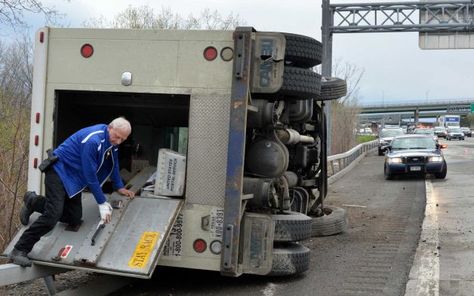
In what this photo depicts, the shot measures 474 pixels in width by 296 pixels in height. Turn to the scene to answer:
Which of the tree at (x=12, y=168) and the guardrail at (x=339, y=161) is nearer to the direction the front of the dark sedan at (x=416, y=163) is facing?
the tree

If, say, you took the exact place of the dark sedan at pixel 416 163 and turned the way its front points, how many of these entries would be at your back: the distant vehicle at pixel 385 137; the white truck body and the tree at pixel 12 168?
1

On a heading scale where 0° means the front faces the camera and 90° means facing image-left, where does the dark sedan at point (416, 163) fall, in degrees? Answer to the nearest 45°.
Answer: approximately 0°

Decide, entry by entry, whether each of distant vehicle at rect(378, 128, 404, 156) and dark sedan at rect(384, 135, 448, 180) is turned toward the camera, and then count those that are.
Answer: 2

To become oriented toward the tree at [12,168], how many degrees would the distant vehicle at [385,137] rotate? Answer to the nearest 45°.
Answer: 0° — it already faces it

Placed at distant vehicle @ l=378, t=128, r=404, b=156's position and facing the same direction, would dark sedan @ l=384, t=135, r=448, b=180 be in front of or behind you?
in front

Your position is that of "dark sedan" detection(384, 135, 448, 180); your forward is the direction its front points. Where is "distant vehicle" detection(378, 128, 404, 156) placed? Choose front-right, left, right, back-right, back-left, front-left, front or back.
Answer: back

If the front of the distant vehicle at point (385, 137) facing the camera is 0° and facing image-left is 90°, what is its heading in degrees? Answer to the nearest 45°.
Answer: approximately 0°

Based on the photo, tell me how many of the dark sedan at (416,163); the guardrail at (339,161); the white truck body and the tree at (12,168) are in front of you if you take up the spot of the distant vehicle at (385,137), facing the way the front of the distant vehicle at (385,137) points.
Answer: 4

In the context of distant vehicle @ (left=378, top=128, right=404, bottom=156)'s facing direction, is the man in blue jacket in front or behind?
in front

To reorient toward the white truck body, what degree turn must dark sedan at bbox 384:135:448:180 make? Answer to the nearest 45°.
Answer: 0° — it already faces it

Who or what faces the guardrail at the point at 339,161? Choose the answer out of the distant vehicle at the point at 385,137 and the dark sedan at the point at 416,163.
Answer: the distant vehicle

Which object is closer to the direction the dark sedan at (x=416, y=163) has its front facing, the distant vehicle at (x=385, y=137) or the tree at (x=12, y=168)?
the tree

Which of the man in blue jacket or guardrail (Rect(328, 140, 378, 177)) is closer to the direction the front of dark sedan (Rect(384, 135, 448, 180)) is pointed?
the man in blue jacket
